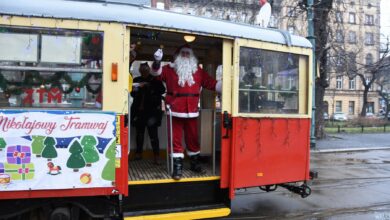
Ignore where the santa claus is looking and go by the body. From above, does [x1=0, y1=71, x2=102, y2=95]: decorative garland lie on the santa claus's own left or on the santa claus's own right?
on the santa claus's own right

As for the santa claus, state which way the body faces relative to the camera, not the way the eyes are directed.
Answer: toward the camera
